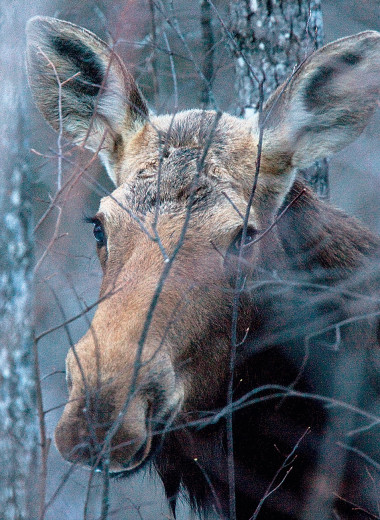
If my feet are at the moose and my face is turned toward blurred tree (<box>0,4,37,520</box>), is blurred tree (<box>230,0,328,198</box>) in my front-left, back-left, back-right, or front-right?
front-right

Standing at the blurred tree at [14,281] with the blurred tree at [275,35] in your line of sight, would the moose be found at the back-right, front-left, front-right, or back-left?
front-right

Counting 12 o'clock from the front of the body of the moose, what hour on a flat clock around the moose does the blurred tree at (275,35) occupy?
The blurred tree is roughly at 5 o'clock from the moose.

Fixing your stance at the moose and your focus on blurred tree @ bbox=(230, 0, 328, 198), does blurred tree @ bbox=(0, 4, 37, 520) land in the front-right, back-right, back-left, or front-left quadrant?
front-left
